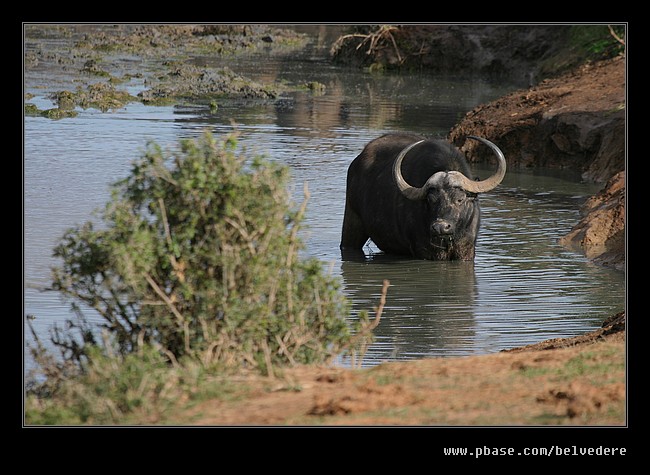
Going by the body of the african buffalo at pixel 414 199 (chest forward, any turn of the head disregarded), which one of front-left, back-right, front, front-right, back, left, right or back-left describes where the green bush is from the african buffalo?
front-right
